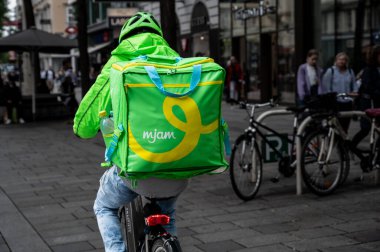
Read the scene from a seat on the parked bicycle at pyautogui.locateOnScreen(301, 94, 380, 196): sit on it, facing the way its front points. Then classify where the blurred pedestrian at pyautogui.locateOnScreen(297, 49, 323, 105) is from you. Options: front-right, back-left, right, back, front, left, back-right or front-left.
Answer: back-right

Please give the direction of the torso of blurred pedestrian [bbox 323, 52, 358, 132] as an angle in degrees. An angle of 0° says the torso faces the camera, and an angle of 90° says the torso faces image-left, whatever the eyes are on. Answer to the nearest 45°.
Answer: approximately 0°

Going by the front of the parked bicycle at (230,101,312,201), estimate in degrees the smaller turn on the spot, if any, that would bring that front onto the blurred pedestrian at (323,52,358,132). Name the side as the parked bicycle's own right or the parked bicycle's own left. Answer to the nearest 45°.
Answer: approximately 180°

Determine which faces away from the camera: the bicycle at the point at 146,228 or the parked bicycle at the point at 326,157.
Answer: the bicycle

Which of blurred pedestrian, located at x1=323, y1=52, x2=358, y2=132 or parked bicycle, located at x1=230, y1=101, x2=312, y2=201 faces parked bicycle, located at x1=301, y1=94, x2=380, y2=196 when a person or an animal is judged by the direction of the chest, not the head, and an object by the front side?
the blurred pedestrian

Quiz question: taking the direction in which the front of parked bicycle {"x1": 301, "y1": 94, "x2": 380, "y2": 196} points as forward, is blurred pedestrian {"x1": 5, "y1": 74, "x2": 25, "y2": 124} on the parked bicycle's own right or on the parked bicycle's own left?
on the parked bicycle's own right

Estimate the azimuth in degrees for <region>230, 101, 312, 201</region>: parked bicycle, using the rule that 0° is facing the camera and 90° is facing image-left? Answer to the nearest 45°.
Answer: approximately 45°

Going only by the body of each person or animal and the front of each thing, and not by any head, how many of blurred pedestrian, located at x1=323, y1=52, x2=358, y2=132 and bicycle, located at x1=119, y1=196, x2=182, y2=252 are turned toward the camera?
1

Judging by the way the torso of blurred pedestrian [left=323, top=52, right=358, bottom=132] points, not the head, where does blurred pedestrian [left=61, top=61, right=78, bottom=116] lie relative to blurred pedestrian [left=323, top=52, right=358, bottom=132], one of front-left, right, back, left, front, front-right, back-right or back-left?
back-right

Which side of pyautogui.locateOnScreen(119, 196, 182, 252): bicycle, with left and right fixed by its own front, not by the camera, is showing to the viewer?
back

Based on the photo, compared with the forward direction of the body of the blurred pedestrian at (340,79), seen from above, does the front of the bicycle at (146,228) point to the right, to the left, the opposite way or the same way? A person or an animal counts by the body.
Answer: the opposite way
